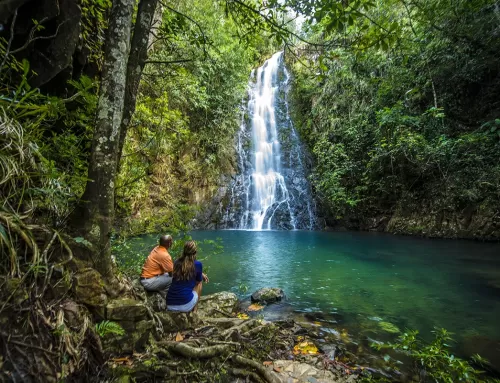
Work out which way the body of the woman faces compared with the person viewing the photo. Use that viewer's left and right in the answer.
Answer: facing away from the viewer and to the right of the viewer

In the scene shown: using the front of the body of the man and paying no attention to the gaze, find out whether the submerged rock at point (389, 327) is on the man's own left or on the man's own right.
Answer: on the man's own right

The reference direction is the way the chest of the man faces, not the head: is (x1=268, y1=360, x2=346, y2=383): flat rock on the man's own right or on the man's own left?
on the man's own right

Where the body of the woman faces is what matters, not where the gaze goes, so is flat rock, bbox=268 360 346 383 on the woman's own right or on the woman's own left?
on the woman's own right

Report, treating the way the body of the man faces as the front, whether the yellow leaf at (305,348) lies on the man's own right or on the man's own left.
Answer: on the man's own right

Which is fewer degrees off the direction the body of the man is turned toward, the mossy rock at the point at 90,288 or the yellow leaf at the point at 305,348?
the yellow leaf

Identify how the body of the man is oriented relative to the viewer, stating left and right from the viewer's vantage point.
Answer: facing away from the viewer and to the right of the viewer
